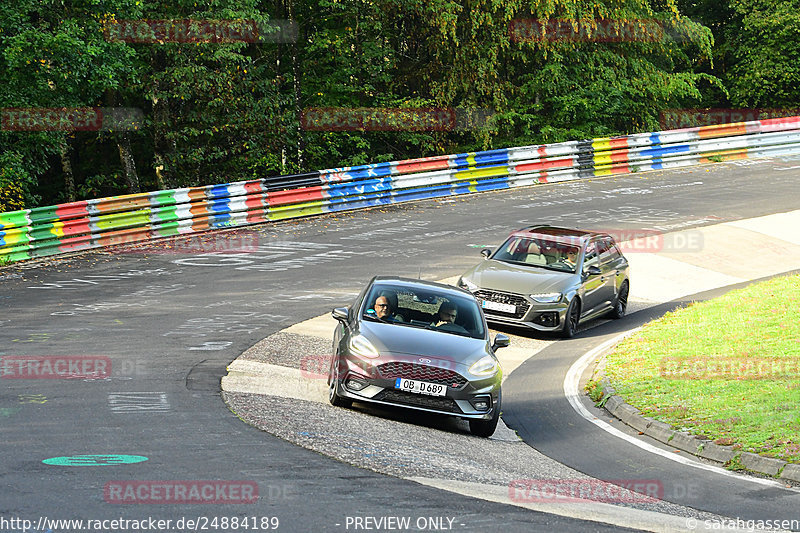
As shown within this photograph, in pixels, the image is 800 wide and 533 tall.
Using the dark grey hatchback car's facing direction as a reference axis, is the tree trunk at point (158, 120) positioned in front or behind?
behind

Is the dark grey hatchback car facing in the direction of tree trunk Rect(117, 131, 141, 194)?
no

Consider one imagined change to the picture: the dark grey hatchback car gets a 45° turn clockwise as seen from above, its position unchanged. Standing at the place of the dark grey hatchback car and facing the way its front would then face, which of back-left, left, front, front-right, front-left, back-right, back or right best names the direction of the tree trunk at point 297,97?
back-right

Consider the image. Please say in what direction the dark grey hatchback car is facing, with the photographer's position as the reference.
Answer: facing the viewer

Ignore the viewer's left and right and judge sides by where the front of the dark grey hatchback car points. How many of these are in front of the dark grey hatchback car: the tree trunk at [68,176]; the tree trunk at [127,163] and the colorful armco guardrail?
0

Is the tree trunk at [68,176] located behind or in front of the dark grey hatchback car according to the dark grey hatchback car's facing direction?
behind

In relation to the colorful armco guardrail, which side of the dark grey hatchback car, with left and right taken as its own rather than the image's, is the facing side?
back
